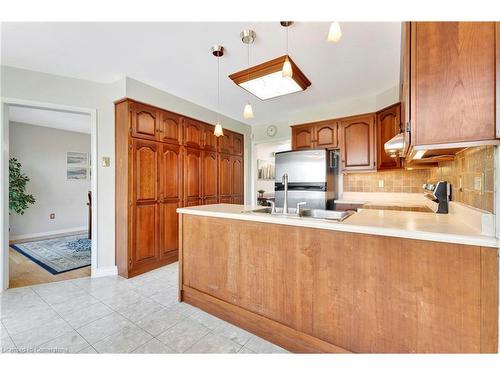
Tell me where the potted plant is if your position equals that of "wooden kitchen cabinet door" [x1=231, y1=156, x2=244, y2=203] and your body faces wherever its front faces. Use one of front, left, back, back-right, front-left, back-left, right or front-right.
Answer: back-right

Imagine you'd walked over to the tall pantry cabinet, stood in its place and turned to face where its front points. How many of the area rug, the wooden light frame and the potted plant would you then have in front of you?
1

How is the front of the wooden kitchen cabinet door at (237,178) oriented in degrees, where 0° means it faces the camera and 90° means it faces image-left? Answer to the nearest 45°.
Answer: approximately 315°

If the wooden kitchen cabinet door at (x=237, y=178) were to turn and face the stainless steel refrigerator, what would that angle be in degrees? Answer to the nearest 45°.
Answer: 0° — it already faces it
